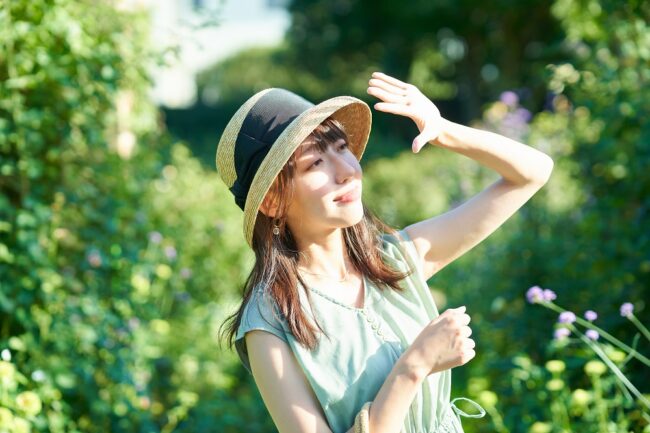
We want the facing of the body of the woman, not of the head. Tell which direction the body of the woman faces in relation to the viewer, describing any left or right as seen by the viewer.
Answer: facing the viewer and to the right of the viewer

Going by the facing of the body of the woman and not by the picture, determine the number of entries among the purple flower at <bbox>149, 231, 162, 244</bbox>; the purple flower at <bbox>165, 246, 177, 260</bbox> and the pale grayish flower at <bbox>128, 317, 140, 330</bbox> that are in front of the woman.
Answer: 0

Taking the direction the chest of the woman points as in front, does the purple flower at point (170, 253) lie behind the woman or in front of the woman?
behind

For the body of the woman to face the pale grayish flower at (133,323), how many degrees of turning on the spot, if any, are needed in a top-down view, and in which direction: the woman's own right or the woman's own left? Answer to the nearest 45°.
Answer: approximately 180°

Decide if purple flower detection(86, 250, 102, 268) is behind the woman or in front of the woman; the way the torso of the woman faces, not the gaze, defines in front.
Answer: behind

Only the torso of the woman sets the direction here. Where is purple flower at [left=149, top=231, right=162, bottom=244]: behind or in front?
behind
